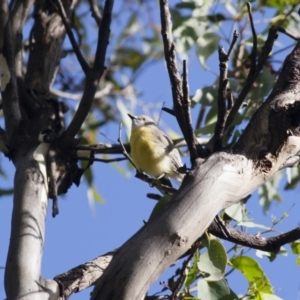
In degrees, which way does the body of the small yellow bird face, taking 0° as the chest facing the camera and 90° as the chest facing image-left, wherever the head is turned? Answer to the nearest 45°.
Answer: approximately 45°

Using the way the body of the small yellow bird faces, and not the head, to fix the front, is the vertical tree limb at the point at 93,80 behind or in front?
in front

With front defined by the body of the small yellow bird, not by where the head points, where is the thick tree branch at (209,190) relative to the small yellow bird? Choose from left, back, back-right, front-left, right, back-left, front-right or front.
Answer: front-left
